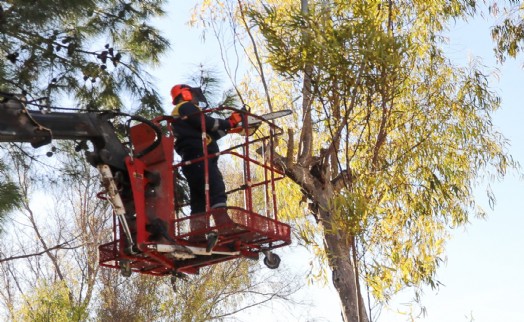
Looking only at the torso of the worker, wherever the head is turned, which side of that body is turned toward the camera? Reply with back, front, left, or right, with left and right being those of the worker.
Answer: right
